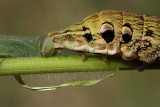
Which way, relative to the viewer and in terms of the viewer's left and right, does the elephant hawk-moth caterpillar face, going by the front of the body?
facing to the left of the viewer
